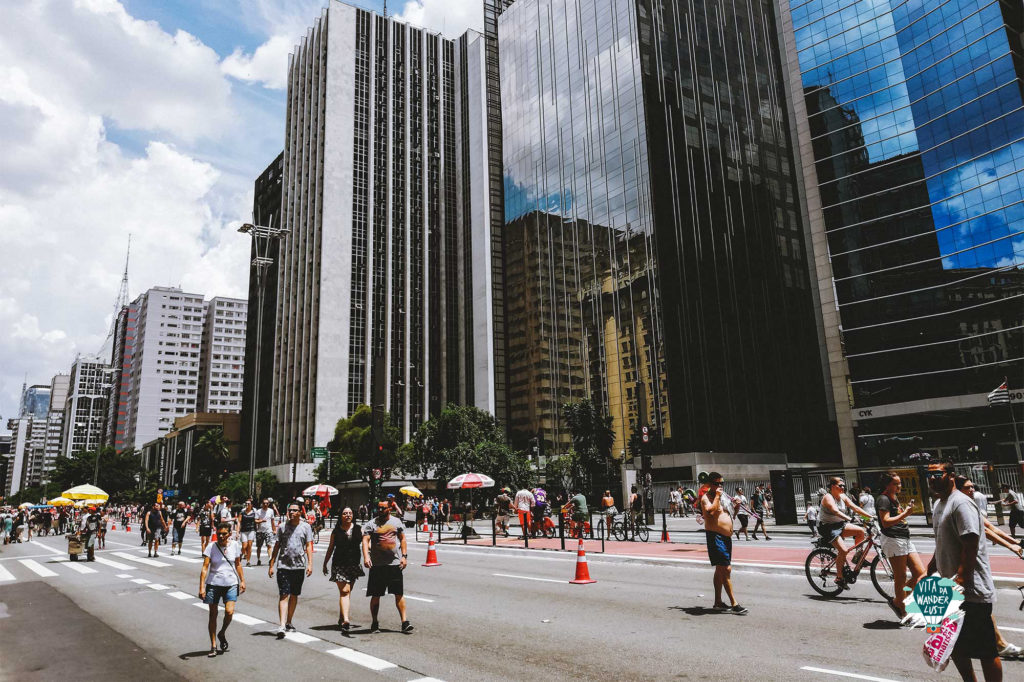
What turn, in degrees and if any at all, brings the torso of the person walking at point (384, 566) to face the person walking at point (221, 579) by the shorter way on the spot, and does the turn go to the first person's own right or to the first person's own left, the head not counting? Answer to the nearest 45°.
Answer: approximately 90° to the first person's own right

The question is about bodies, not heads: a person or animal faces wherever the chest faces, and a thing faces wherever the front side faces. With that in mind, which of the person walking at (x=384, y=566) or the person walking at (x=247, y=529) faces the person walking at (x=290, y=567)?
the person walking at (x=247, y=529)

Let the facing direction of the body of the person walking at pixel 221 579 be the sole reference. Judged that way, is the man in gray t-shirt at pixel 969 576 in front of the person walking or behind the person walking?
in front

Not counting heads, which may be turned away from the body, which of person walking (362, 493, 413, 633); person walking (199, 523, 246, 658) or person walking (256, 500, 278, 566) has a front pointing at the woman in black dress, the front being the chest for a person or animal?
person walking (256, 500, 278, 566)

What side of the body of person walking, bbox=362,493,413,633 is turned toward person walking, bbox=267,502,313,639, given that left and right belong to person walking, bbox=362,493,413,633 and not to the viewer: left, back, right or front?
right

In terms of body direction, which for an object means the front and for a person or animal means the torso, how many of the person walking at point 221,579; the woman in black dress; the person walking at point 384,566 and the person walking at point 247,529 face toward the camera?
4

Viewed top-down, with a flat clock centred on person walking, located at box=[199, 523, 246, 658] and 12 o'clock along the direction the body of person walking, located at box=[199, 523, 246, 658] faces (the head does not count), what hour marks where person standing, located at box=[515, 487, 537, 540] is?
person standing, located at box=[515, 487, 537, 540] is roughly at 7 o'clock from person walking, located at box=[199, 523, 246, 658].

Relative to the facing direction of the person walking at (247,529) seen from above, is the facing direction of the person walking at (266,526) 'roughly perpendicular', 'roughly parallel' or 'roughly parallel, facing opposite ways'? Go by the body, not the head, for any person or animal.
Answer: roughly parallel

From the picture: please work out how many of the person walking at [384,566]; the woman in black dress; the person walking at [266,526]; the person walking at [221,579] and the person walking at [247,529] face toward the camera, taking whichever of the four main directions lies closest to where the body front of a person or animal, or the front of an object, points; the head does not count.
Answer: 5

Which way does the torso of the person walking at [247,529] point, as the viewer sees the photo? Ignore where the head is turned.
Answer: toward the camera

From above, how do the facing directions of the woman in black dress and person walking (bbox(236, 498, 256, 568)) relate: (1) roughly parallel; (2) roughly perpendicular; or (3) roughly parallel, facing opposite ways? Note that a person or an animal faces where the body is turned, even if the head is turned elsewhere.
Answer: roughly parallel

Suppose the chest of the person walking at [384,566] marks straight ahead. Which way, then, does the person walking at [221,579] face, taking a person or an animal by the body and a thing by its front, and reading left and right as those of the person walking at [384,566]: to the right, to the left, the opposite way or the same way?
the same way

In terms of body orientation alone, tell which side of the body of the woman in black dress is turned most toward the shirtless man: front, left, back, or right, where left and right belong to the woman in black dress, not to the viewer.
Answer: left

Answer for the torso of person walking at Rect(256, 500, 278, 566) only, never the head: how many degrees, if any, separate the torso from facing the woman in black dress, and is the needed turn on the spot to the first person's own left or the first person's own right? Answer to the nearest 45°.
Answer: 0° — they already face them

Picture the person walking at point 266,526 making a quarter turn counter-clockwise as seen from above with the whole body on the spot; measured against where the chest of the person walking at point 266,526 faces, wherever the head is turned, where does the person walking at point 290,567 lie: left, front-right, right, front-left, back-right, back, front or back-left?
right

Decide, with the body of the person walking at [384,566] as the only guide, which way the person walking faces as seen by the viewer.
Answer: toward the camera

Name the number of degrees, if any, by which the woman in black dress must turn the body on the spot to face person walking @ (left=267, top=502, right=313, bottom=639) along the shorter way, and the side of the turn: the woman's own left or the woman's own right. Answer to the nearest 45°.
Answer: approximately 90° to the woman's own right

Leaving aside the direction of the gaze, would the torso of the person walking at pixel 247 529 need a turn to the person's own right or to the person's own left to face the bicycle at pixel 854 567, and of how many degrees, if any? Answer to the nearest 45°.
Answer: approximately 45° to the person's own left
